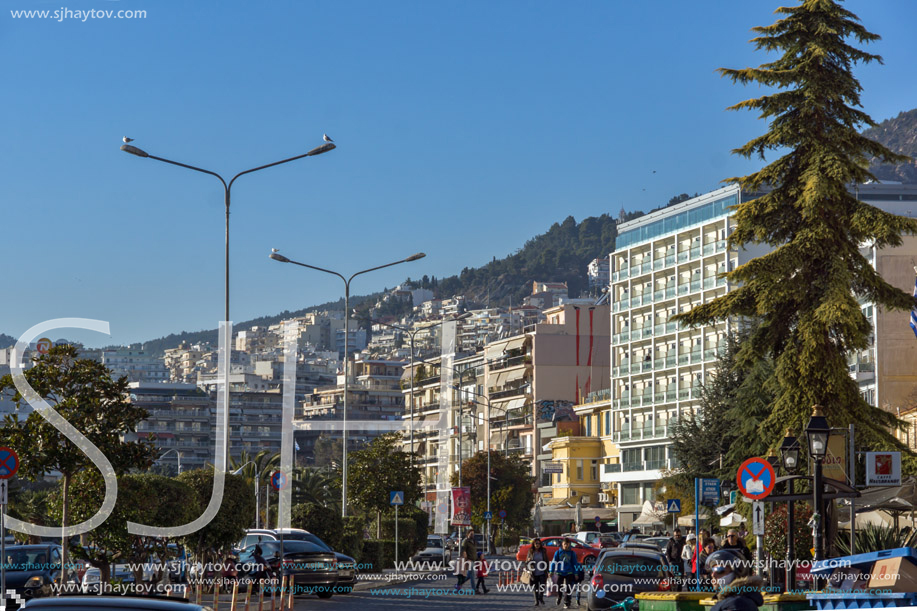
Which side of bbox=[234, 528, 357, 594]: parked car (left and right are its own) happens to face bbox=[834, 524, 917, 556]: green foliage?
front

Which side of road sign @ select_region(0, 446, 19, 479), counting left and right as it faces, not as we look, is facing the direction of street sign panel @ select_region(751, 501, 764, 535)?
left

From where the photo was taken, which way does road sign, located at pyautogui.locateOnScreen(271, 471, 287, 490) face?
toward the camera

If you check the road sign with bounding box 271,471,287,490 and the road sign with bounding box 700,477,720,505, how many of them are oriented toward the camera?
2

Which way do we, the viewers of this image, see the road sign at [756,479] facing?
facing the viewer

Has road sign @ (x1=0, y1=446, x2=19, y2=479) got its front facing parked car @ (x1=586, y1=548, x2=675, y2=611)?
no

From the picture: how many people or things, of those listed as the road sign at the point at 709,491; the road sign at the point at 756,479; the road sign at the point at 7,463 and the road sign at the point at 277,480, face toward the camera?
4

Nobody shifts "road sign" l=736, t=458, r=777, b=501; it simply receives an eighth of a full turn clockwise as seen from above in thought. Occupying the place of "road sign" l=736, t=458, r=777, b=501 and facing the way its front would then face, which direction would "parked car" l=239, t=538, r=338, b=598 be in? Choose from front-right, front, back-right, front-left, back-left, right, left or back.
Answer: right

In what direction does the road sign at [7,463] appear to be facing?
toward the camera
